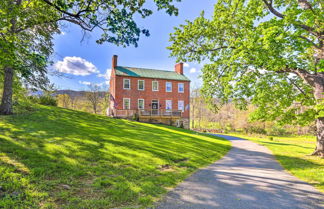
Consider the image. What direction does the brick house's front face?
toward the camera

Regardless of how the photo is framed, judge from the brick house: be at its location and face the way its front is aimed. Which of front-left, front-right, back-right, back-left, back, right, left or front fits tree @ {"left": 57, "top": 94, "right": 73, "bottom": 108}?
back-right

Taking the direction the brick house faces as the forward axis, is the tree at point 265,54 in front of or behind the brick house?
in front

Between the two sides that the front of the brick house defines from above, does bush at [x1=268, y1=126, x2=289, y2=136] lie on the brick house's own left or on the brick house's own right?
on the brick house's own left

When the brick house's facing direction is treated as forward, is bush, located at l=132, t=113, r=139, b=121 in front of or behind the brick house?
in front
